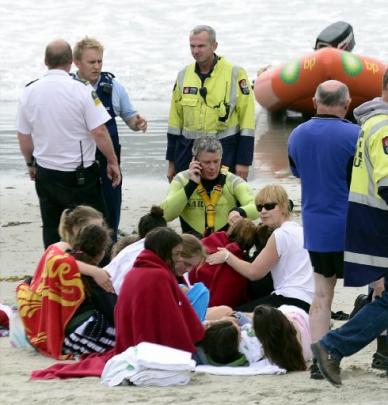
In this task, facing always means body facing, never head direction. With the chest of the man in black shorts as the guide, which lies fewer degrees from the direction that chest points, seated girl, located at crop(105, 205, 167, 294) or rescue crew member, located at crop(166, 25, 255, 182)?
the rescue crew member

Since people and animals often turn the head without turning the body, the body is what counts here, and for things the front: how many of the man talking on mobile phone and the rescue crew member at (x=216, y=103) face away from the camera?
0

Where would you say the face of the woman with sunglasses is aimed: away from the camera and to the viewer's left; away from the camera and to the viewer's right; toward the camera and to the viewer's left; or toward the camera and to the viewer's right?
toward the camera and to the viewer's left

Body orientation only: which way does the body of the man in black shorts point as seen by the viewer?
away from the camera

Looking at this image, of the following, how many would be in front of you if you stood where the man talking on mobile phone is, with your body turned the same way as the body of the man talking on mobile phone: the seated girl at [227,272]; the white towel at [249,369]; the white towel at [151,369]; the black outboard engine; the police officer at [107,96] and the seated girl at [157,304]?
4

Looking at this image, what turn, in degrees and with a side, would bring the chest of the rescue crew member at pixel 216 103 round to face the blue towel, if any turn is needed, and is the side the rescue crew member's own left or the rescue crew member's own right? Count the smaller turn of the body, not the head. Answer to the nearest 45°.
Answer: approximately 45° to the rescue crew member's own left

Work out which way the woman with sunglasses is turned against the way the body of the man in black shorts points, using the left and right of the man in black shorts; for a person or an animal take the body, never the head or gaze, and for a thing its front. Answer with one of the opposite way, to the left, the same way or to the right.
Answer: to the left

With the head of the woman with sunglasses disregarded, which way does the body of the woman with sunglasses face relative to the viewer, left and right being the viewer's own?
facing to the left of the viewer

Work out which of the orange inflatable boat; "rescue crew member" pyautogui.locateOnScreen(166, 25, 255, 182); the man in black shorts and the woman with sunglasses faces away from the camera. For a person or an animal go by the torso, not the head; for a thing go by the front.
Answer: the man in black shorts

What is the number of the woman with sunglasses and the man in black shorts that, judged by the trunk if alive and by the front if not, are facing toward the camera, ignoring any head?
0
